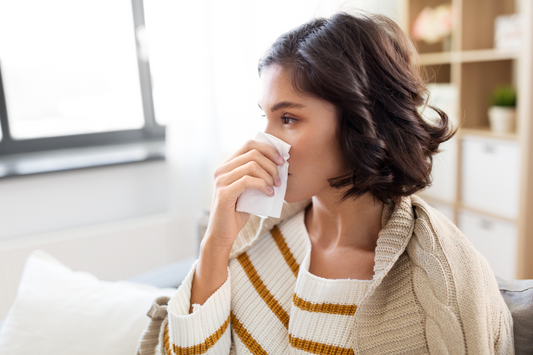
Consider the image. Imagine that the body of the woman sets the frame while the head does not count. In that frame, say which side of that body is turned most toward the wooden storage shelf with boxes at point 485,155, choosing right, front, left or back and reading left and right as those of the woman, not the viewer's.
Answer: back

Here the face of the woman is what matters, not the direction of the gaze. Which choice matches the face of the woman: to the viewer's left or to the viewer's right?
to the viewer's left

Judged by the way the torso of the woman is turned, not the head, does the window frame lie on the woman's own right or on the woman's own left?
on the woman's own right

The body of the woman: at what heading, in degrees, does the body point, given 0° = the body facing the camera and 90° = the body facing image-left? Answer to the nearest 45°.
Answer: approximately 45°

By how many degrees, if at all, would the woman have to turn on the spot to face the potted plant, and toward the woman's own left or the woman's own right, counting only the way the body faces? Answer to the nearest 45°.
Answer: approximately 180°

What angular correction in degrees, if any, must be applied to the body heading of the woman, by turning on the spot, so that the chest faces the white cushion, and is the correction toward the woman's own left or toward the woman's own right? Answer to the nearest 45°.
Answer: approximately 45° to the woman's own right

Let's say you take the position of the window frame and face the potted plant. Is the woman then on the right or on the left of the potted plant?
right
